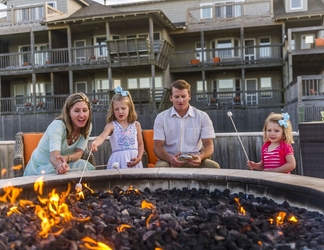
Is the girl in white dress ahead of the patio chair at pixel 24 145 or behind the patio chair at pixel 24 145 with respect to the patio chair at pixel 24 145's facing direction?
ahead

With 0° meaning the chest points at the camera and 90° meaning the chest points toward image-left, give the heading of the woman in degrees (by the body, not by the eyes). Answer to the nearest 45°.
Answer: approximately 315°

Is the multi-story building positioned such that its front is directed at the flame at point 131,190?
yes

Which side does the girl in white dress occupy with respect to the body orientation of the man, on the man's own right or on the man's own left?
on the man's own right

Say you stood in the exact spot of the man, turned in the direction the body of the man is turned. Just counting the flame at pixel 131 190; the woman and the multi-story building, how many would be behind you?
1

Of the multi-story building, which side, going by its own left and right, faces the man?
front

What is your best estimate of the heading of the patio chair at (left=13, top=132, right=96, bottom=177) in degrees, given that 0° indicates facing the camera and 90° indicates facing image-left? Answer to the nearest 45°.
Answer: approximately 315°

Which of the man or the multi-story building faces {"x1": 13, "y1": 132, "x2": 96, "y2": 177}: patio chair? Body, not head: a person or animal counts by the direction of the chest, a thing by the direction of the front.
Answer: the multi-story building

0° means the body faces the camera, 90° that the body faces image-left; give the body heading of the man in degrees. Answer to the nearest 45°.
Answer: approximately 0°

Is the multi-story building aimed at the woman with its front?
yes

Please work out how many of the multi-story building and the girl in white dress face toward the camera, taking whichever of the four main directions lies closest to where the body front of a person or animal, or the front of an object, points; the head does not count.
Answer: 2

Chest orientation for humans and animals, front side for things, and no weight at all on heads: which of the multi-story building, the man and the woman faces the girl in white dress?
the multi-story building

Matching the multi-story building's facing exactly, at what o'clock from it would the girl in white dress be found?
The girl in white dress is roughly at 12 o'clock from the multi-story building.
